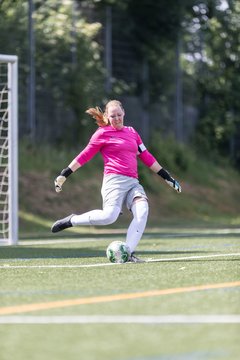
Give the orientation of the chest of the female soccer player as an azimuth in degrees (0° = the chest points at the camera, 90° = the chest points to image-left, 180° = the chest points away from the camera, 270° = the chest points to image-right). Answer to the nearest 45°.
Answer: approximately 315°
